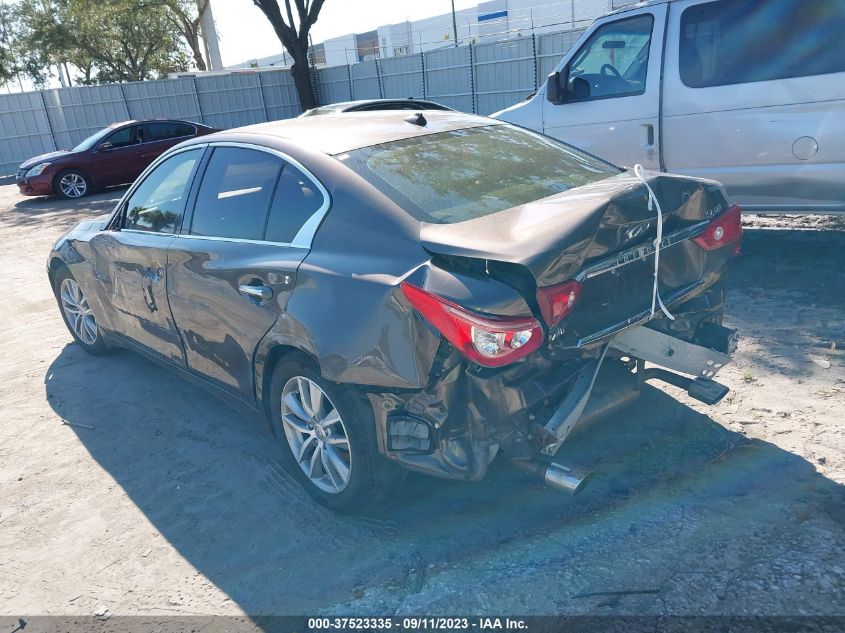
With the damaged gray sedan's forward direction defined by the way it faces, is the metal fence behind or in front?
in front

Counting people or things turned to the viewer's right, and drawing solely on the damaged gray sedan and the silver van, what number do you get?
0

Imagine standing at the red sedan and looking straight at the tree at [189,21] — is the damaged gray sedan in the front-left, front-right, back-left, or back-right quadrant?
back-right

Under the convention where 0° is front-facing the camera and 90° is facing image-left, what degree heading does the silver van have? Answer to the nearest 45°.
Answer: approximately 90°

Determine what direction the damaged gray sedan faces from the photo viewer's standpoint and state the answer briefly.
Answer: facing away from the viewer and to the left of the viewer

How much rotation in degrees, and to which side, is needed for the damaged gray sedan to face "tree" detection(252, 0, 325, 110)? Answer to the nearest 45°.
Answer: approximately 45° to its right

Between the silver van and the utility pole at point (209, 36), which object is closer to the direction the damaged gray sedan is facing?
the utility pole

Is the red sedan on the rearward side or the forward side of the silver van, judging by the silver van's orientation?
on the forward side

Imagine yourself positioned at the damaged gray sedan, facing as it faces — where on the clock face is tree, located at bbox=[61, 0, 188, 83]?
The tree is roughly at 1 o'clock from the damaged gray sedan.
